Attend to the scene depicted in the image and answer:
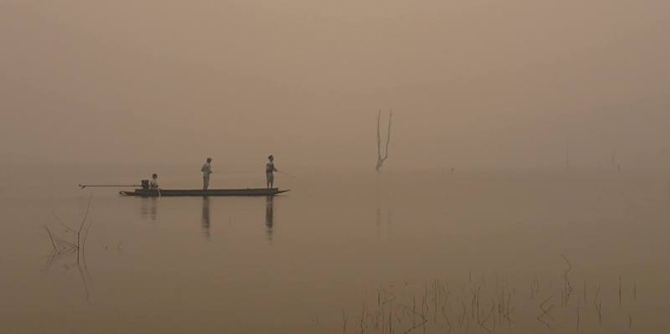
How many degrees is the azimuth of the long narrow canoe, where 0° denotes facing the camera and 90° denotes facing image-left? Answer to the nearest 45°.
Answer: approximately 270°
